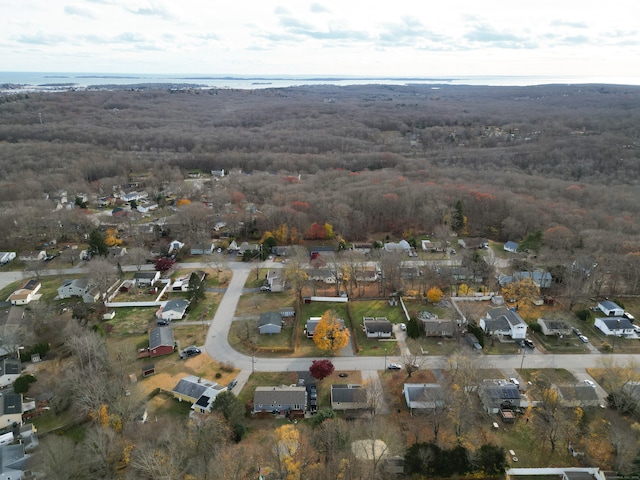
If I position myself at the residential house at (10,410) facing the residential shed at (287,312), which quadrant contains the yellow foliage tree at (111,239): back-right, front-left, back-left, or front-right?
front-left

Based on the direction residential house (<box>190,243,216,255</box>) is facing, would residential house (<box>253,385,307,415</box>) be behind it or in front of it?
in front

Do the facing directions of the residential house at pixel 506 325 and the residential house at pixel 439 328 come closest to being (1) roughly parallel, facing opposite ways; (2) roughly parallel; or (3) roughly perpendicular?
roughly parallel

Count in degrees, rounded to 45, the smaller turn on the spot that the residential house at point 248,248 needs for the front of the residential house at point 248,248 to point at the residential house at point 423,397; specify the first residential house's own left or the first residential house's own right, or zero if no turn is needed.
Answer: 0° — it already faces it

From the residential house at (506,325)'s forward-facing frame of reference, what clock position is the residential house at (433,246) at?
the residential house at (433,246) is roughly at 5 o'clock from the residential house at (506,325).

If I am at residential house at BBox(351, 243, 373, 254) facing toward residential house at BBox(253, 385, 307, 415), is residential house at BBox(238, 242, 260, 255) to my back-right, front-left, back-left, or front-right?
front-right

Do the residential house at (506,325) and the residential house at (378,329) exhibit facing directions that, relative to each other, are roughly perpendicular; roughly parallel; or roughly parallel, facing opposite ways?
roughly parallel

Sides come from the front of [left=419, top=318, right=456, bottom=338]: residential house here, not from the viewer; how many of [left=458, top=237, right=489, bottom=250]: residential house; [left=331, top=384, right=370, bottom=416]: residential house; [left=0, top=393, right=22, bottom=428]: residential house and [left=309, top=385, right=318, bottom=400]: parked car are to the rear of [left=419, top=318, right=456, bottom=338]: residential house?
1

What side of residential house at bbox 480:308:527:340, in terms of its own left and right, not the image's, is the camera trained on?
front

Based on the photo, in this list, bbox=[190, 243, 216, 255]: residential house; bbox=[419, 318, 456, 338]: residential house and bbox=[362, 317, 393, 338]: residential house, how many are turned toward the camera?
3

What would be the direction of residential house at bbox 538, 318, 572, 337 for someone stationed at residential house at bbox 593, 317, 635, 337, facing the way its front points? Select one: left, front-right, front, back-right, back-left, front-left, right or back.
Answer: front-right

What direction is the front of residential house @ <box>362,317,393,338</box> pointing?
toward the camera

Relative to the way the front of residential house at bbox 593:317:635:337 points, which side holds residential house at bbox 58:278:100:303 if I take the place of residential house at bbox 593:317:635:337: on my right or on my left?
on my right

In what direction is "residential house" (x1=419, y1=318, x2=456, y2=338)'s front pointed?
toward the camera
